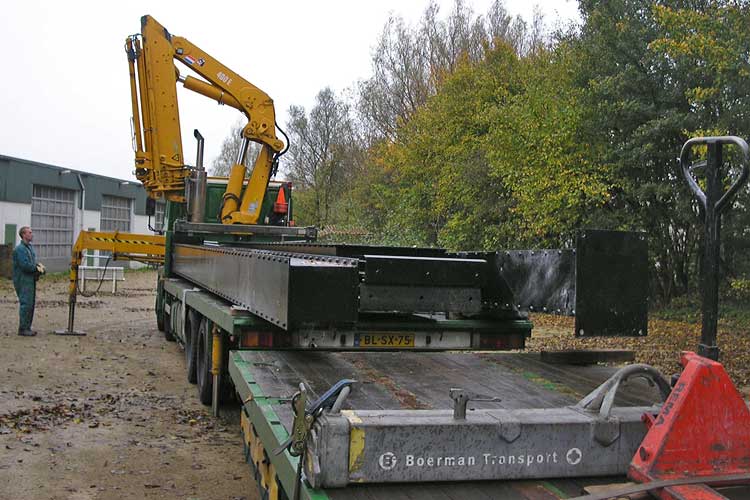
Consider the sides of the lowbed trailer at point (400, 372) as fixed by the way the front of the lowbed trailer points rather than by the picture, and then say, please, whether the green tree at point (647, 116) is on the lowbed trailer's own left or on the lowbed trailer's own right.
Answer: on the lowbed trailer's own right

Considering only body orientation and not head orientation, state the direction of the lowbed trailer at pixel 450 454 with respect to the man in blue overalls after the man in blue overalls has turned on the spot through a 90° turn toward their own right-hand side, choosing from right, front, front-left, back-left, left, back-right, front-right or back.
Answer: front

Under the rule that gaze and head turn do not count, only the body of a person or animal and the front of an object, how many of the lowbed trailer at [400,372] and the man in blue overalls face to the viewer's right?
1

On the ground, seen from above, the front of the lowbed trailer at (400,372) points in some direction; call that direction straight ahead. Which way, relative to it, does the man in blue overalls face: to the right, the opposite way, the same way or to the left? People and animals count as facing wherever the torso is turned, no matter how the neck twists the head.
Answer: to the right

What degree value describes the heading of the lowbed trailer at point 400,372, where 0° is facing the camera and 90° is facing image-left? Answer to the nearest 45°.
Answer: approximately 135°

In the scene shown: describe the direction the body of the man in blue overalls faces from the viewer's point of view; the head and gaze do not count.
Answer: to the viewer's right

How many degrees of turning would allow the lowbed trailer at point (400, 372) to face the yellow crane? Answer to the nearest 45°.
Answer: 0° — it already faces it

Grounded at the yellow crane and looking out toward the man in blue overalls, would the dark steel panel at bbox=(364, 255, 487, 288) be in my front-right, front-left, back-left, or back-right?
back-left
